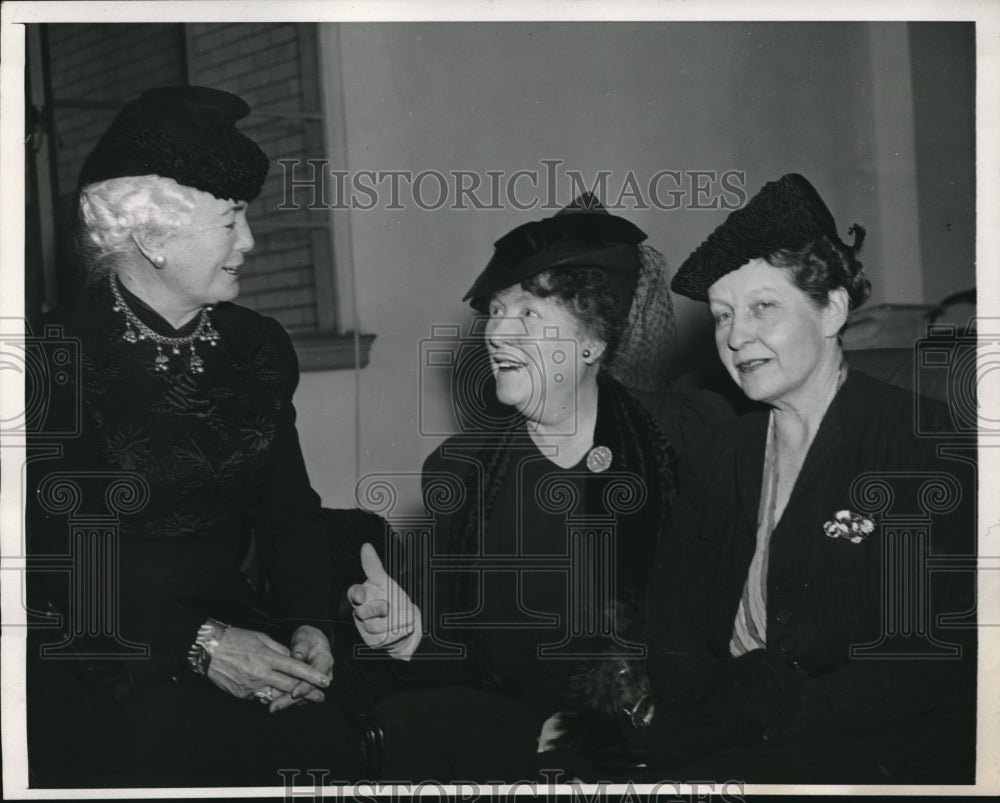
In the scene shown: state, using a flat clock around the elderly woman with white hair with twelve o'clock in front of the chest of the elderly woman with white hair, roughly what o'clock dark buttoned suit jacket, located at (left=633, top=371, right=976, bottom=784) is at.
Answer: The dark buttoned suit jacket is roughly at 11 o'clock from the elderly woman with white hair.

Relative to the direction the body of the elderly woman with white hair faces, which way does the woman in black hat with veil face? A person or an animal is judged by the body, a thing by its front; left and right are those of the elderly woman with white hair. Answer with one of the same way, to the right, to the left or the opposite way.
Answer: to the right

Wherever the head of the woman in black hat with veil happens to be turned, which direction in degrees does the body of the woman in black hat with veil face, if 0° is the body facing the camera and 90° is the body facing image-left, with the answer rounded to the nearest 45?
approximately 45°

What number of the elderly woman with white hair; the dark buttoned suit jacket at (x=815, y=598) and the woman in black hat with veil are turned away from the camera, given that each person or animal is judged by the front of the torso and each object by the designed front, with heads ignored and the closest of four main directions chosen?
0

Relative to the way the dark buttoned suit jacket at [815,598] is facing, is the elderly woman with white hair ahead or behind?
ahead

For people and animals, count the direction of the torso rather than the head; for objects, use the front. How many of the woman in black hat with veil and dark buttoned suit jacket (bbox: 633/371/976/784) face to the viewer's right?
0

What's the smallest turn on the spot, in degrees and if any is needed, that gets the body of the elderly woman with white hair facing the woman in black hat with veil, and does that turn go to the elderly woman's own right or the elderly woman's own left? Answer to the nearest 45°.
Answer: approximately 45° to the elderly woman's own left

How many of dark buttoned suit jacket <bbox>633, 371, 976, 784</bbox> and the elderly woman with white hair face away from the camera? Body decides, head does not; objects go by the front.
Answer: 0

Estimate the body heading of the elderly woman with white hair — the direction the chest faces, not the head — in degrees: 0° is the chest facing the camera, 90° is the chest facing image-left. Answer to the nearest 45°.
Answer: approximately 315°

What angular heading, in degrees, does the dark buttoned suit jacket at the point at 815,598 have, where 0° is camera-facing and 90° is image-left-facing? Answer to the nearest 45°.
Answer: approximately 45°

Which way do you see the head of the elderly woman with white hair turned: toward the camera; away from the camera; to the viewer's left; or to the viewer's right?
to the viewer's right

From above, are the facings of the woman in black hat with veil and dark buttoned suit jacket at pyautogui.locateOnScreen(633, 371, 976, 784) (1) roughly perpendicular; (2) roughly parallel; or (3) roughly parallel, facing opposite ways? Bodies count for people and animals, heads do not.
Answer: roughly parallel

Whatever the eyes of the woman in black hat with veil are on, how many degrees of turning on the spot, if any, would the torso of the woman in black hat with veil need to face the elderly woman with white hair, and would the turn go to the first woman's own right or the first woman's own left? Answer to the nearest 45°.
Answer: approximately 45° to the first woman's own right
